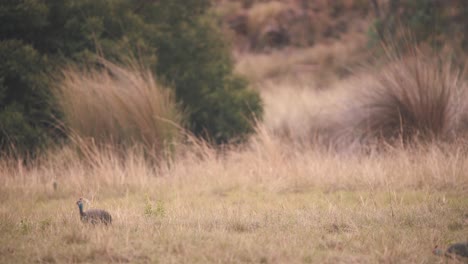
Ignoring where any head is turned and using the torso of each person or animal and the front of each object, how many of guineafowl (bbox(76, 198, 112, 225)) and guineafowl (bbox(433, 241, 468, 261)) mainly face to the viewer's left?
2

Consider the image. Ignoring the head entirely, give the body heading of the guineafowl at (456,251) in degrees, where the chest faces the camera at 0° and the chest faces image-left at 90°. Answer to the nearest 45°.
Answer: approximately 90°

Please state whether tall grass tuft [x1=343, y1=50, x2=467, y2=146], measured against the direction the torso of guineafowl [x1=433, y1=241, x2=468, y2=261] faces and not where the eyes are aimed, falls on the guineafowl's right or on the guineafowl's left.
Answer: on the guineafowl's right

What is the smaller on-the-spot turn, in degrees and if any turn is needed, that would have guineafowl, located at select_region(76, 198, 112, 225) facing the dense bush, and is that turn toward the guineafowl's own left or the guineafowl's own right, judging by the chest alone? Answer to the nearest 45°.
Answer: approximately 90° to the guineafowl's own right

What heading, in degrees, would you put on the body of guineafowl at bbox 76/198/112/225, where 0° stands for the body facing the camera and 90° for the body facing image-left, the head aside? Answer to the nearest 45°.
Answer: approximately 90°

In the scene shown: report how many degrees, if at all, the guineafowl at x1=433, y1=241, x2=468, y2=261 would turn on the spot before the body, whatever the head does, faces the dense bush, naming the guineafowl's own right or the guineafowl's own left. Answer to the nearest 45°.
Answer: approximately 45° to the guineafowl's own right

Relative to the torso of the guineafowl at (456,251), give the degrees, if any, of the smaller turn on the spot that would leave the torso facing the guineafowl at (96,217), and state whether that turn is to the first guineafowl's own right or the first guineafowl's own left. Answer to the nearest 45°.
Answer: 0° — it already faces it

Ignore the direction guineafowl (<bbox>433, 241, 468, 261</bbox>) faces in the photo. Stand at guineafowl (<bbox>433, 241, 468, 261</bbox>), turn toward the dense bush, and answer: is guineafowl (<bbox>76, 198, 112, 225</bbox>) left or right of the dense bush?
left

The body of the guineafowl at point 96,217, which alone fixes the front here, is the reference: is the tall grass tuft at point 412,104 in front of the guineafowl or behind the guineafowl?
behind
